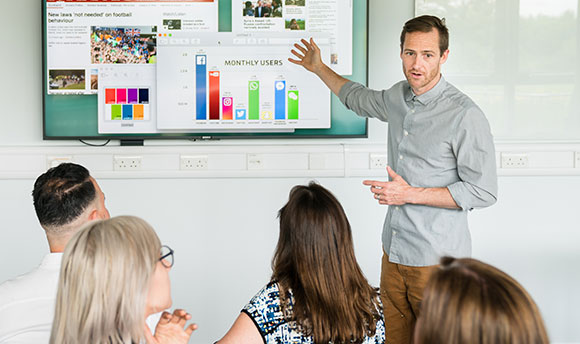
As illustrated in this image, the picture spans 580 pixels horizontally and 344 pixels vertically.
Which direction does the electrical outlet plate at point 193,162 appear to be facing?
toward the camera

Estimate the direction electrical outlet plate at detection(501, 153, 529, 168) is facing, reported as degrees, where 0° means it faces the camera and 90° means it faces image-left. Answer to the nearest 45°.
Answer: approximately 0°

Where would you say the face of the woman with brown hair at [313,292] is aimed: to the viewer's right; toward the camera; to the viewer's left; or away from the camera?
away from the camera

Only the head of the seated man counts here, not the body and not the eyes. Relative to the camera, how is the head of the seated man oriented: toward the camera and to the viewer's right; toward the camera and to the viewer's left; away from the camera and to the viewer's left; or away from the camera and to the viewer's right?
away from the camera and to the viewer's right

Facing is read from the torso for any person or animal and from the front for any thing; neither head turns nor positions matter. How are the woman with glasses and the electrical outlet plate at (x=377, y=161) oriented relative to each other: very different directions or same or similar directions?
very different directions

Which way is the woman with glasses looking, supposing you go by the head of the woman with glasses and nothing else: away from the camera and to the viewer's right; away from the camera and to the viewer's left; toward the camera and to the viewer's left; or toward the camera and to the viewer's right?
away from the camera and to the viewer's right

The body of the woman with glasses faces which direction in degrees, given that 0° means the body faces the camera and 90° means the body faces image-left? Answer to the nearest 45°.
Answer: approximately 225°

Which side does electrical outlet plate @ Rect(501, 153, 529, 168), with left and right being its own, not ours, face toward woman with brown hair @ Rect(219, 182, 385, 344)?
front

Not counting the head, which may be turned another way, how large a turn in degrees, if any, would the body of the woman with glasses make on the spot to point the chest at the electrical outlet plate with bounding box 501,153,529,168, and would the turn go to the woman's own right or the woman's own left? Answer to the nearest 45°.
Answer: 0° — they already face it

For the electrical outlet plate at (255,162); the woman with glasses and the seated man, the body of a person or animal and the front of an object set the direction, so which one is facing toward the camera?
the electrical outlet plate

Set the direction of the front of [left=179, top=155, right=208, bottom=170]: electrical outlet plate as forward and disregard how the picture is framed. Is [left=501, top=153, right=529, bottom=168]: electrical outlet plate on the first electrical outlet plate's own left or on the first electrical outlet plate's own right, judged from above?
on the first electrical outlet plate's own left

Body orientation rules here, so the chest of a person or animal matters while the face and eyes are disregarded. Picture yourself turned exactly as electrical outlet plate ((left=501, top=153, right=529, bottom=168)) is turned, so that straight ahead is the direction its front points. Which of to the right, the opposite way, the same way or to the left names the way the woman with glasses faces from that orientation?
the opposite way

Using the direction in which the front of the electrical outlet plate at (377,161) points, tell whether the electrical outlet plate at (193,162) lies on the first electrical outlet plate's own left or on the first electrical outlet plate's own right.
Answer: on the first electrical outlet plate's own right

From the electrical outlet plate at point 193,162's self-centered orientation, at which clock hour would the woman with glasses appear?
The woman with glasses is roughly at 12 o'clock from the electrical outlet plate.
